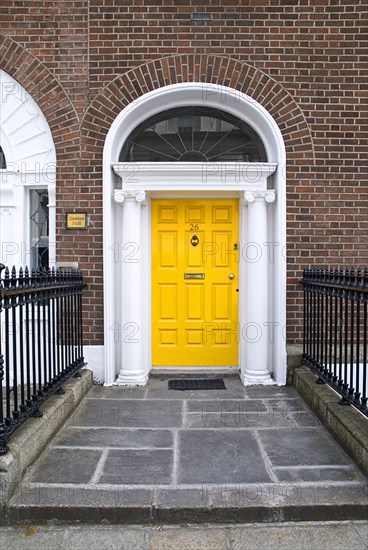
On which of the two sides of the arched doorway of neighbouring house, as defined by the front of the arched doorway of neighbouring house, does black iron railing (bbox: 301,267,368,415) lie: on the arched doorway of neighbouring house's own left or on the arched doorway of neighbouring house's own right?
on the arched doorway of neighbouring house's own left

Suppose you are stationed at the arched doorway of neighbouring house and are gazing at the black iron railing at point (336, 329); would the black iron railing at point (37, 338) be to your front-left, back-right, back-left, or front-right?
front-right

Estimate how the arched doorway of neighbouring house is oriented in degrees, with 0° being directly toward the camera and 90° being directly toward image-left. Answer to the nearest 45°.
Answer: approximately 0°

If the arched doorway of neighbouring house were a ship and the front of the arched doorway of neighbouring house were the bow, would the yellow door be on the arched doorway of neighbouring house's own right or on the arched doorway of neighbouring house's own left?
on the arched doorway of neighbouring house's own left

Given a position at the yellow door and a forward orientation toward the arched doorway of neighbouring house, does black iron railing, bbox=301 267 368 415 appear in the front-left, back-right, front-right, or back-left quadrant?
back-left

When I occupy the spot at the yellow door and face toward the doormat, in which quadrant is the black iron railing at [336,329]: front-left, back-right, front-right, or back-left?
front-left
